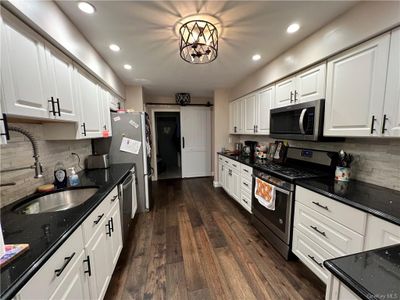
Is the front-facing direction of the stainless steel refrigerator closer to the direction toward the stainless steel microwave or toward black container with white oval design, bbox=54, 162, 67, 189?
the stainless steel microwave

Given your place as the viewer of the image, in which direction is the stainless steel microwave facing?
facing the viewer and to the left of the viewer

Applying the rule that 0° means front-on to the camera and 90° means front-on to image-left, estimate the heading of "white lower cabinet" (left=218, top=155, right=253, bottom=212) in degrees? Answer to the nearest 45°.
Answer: approximately 45°

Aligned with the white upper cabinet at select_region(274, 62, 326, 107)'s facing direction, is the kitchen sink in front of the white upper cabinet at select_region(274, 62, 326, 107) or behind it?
in front

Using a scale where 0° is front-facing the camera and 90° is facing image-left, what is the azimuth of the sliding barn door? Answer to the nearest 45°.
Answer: approximately 0°

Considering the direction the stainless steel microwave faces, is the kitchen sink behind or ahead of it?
ahead

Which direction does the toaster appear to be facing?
to the viewer's right

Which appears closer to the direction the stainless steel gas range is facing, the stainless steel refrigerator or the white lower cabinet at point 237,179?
the stainless steel refrigerator

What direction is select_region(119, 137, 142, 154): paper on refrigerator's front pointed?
toward the camera

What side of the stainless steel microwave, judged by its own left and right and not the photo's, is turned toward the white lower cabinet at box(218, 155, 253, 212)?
right

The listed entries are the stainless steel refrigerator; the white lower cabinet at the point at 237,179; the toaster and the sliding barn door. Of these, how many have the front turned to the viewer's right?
2

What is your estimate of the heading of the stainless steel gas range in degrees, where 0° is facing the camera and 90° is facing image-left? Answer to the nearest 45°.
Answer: approximately 45°

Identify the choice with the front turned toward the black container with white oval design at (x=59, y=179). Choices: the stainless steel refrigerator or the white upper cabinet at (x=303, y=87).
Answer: the white upper cabinet
